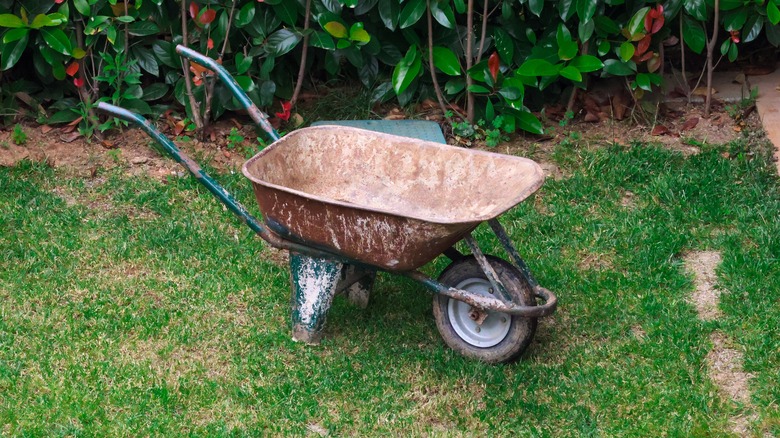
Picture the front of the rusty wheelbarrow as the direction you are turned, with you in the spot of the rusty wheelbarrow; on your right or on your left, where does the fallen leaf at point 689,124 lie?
on your left

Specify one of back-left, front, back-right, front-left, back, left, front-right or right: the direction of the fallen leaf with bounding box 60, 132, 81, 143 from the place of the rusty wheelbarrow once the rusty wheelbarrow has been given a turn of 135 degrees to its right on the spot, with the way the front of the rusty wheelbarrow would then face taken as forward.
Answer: front-right

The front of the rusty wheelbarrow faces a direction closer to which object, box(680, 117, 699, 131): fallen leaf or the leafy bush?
the fallen leaf

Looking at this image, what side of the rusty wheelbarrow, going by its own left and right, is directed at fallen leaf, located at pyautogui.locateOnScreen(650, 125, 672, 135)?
left

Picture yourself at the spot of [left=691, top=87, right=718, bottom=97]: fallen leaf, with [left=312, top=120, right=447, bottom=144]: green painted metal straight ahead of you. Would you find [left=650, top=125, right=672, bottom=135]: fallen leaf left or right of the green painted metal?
left

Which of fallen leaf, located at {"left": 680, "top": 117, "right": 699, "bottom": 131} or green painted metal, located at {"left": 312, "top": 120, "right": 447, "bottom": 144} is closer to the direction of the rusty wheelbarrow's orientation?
the fallen leaf

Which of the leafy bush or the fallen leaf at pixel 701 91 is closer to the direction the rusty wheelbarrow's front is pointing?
the fallen leaf

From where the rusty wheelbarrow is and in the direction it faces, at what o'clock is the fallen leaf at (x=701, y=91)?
The fallen leaf is roughly at 9 o'clock from the rusty wheelbarrow.

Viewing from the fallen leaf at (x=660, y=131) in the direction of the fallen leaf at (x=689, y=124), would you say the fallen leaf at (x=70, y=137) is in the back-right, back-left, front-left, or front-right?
back-left

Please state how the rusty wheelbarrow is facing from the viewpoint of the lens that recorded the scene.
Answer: facing the viewer and to the right of the viewer

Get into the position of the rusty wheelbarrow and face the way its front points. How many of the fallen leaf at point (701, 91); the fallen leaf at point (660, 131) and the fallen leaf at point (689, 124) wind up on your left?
3

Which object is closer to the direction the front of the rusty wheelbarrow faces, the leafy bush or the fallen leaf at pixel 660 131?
the fallen leaf
